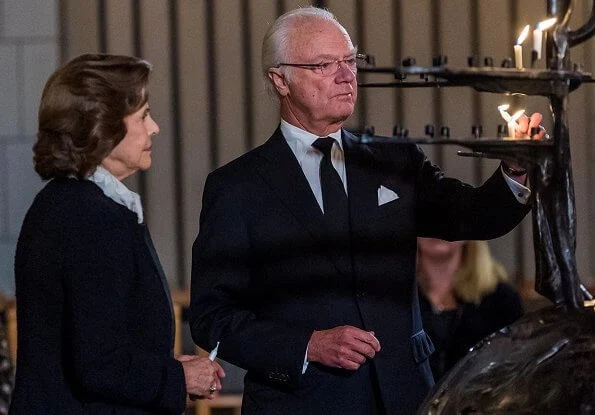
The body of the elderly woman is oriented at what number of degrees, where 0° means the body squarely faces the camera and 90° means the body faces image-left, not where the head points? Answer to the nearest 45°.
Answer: approximately 270°

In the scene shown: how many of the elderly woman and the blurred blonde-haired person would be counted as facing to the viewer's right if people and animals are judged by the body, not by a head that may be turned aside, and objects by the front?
1

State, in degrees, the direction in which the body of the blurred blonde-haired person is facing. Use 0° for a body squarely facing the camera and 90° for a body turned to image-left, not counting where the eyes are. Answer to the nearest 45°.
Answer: approximately 45°

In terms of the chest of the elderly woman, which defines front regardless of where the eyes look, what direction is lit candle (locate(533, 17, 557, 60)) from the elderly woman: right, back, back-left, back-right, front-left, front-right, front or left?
front-right

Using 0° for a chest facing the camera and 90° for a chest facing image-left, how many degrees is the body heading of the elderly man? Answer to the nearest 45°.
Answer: approximately 315°

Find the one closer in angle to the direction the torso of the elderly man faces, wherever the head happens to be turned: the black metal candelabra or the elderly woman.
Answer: the black metal candelabra

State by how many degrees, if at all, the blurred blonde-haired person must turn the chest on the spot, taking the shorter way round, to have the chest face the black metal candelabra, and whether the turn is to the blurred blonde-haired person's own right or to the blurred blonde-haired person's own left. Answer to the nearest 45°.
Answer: approximately 45° to the blurred blonde-haired person's own left

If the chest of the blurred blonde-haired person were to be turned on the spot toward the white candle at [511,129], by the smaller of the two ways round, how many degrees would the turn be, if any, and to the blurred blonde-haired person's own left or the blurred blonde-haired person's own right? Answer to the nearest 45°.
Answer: approximately 45° to the blurred blonde-haired person's own left

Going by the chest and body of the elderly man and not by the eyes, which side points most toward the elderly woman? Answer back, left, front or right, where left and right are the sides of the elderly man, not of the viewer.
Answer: right

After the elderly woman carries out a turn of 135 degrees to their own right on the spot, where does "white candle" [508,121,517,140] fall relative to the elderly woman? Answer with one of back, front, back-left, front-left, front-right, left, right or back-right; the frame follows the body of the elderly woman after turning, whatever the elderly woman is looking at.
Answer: left

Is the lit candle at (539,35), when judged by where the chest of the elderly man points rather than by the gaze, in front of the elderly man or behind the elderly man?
in front

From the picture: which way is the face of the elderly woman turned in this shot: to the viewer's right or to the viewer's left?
to the viewer's right
